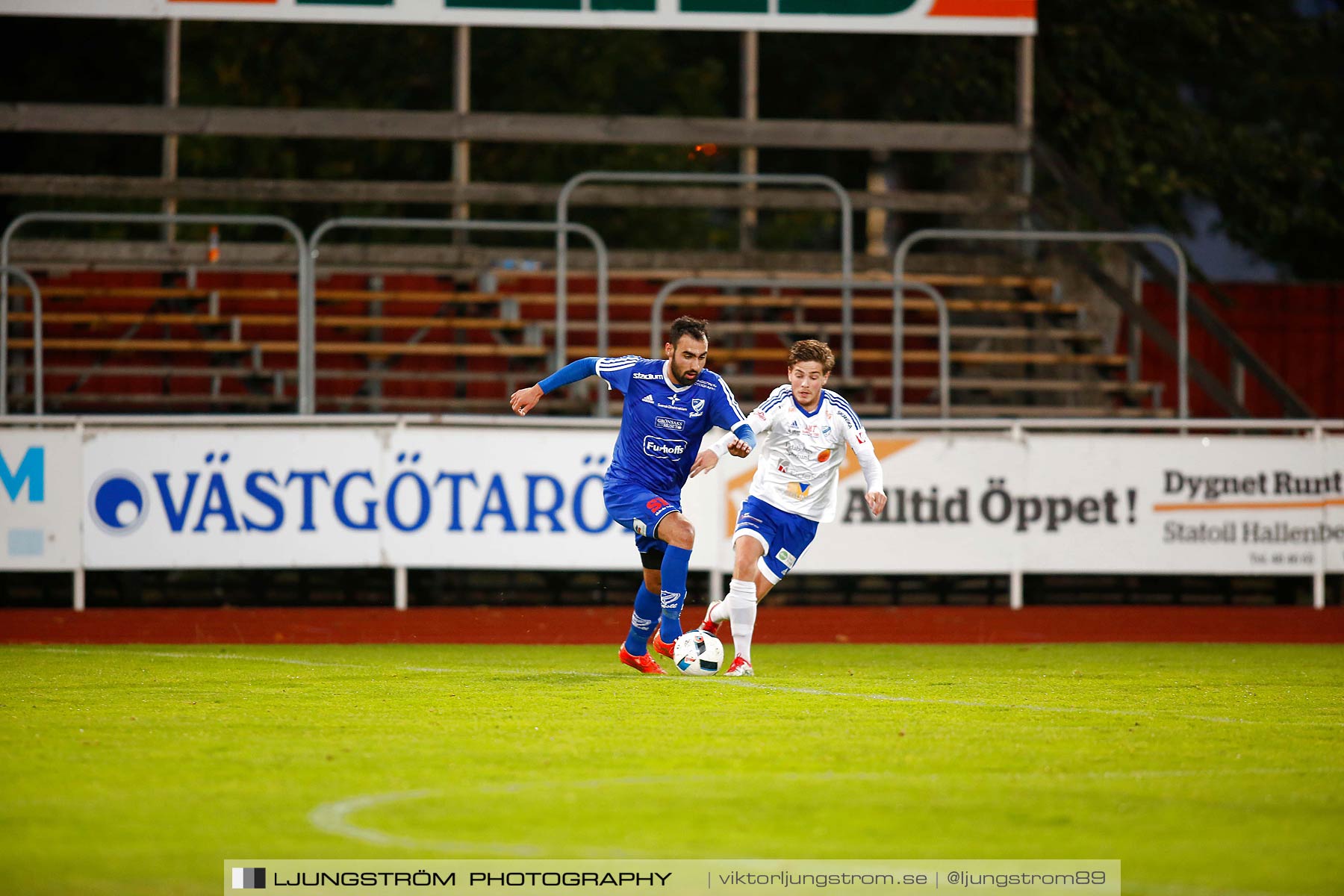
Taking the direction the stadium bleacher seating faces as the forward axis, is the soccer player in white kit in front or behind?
in front

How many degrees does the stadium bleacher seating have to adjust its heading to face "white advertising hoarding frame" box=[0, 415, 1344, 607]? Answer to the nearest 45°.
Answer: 0° — it already faces it

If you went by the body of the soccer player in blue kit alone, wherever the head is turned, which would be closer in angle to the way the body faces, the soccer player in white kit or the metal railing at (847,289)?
the soccer player in white kit

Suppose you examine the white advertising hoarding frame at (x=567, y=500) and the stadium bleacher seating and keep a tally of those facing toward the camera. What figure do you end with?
2

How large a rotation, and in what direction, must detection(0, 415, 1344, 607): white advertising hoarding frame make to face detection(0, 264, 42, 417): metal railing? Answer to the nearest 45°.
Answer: approximately 90° to its right

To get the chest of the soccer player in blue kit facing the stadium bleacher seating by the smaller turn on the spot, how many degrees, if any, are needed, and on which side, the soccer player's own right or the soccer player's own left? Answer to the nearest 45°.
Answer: approximately 135° to the soccer player's own left

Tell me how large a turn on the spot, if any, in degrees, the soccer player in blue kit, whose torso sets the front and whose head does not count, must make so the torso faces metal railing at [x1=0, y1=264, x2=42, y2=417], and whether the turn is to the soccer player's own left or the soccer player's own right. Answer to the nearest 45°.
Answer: approximately 180°

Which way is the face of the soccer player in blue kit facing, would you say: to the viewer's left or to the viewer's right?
to the viewer's right

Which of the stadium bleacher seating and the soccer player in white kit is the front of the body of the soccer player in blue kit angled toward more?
the soccer player in white kit

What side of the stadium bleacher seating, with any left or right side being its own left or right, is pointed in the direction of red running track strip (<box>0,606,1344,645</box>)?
front

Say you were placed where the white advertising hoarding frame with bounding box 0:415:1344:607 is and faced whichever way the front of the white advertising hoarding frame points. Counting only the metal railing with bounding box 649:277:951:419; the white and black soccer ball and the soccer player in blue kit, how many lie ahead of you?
2

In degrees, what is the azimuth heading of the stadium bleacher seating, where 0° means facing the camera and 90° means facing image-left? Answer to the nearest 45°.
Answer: approximately 0°

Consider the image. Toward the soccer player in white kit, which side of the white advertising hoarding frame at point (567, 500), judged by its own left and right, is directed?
front
